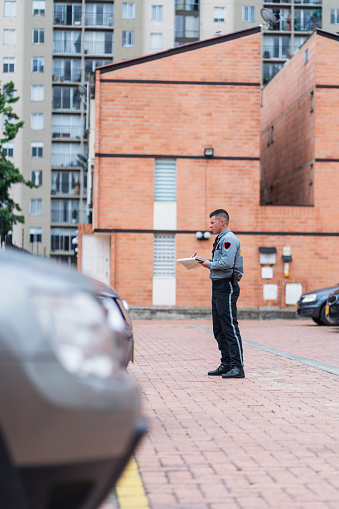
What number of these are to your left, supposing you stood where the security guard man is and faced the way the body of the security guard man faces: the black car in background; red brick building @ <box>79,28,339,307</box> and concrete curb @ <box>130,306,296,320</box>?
0

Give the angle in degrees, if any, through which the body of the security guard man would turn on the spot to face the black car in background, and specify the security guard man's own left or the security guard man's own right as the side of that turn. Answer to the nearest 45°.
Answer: approximately 90° to the security guard man's own right

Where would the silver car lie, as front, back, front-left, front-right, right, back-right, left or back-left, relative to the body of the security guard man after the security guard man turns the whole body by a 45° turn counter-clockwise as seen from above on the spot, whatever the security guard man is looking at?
front-left

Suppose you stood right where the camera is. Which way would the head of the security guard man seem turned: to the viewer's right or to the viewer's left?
to the viewer's left

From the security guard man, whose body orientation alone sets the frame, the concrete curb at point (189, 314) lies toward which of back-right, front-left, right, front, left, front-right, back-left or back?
right

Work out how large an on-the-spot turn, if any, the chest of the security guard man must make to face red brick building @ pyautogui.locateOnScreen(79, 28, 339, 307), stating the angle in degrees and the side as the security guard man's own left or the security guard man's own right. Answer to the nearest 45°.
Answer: approximately 90° to the security guard man's own right

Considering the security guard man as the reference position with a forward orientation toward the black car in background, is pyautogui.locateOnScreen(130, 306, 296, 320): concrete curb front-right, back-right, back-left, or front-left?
front-left

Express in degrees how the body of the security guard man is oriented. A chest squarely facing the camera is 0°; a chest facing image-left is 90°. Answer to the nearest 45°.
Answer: approximately 90°
